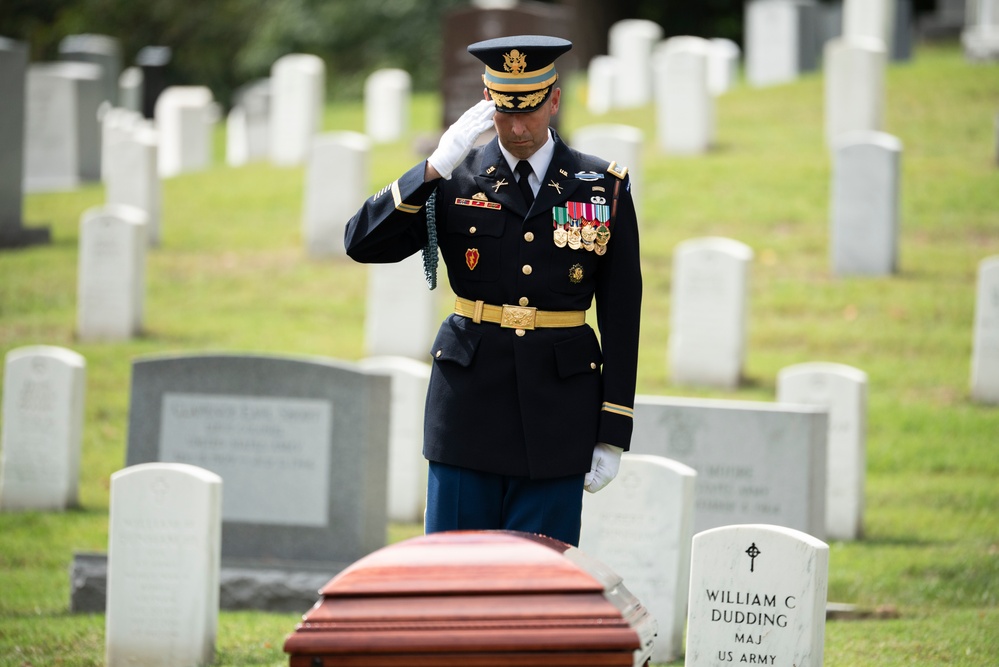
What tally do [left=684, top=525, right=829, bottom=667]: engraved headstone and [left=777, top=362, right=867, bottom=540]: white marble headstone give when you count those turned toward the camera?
2

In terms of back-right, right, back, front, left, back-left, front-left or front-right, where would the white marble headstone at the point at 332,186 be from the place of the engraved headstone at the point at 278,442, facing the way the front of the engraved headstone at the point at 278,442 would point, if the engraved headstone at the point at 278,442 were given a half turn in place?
front

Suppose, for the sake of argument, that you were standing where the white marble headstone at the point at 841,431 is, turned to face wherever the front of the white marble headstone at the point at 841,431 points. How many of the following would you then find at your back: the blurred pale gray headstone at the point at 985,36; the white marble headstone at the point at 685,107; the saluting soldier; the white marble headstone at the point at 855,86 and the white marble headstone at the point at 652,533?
3

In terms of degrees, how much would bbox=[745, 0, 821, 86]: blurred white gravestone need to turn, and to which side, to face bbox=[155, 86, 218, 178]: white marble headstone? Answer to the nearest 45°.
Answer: approximately 45° to its right

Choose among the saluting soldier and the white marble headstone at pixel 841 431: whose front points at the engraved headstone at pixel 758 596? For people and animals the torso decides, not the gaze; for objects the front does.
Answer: the white marble headstone

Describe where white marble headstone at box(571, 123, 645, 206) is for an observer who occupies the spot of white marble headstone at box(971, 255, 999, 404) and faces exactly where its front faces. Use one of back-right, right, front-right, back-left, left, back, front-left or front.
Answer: back-right

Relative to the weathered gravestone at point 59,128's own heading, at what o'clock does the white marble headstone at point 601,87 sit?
The white marble headstone is roughly at 7 o'clock from the weathered gravestone.

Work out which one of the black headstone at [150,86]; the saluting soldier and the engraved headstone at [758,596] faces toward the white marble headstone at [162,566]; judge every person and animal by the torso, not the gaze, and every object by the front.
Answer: the black headstone at [150,86]
